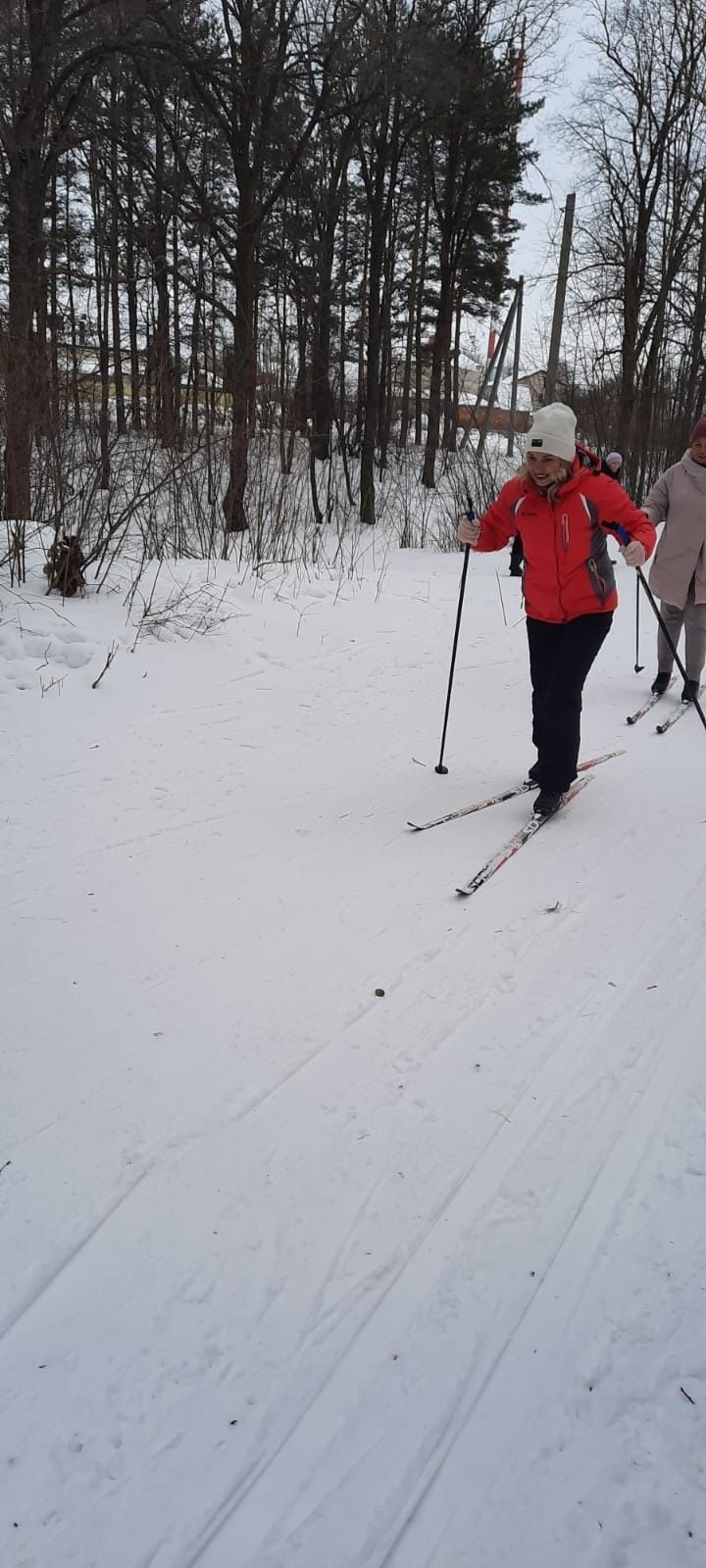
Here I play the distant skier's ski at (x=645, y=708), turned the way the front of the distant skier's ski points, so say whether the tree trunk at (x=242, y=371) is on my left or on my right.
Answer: on my right

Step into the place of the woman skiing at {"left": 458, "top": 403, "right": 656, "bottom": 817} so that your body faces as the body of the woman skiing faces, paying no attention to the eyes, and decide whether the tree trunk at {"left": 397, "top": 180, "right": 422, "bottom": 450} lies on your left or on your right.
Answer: on your right

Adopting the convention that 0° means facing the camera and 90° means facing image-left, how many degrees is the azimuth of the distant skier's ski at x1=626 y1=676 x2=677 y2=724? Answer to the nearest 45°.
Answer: approximately 45°

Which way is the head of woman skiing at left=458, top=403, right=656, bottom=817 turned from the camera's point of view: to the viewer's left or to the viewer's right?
to the viewer's left

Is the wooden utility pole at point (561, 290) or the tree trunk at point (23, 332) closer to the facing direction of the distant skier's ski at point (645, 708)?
the tree trunk

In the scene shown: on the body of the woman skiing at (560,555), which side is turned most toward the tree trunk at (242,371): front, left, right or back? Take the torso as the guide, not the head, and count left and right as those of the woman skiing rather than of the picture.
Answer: right
